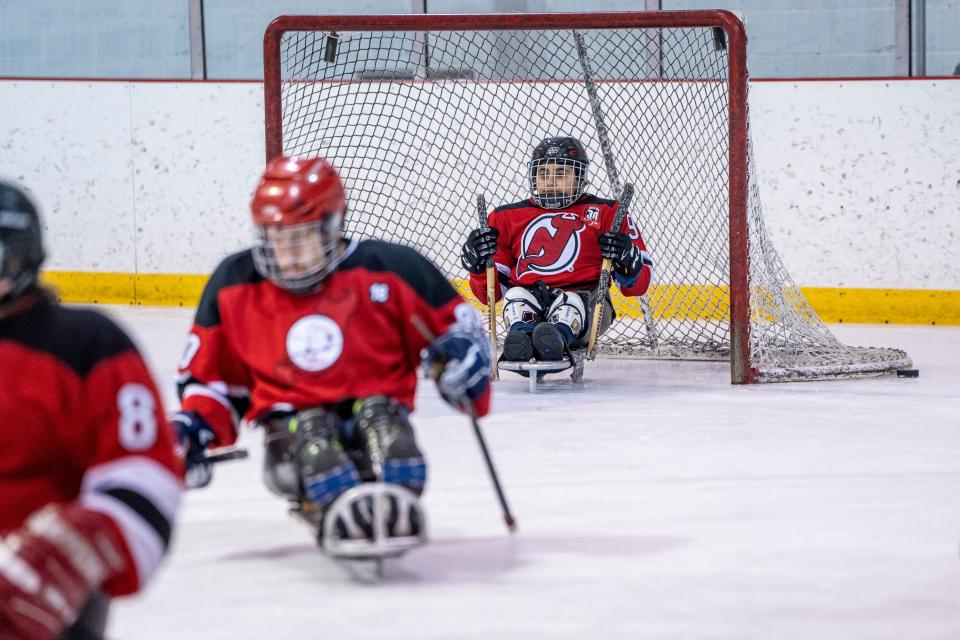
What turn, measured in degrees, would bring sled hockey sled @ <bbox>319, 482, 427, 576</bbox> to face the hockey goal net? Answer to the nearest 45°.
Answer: approximately 180°

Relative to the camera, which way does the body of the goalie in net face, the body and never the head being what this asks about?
toward the camera

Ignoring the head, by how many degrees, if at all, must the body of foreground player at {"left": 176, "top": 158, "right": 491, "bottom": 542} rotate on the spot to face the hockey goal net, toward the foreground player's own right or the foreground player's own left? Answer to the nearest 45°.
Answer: approximately 180°

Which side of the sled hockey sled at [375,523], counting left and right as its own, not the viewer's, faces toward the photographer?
front

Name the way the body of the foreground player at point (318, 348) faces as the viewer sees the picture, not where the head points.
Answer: toward the camera

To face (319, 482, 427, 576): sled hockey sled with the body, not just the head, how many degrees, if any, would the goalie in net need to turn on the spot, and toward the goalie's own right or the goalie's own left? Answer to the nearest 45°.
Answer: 0° — they already face it

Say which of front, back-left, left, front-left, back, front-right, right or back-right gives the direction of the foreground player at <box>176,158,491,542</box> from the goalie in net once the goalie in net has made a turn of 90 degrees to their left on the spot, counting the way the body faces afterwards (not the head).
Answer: right

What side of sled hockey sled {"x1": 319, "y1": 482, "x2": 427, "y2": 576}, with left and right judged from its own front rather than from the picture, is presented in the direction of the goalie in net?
back

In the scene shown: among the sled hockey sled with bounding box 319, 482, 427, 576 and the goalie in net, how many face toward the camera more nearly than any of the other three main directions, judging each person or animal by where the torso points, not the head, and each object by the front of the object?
2

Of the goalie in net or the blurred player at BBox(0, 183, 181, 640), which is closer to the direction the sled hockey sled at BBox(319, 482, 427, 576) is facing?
the blurred player
